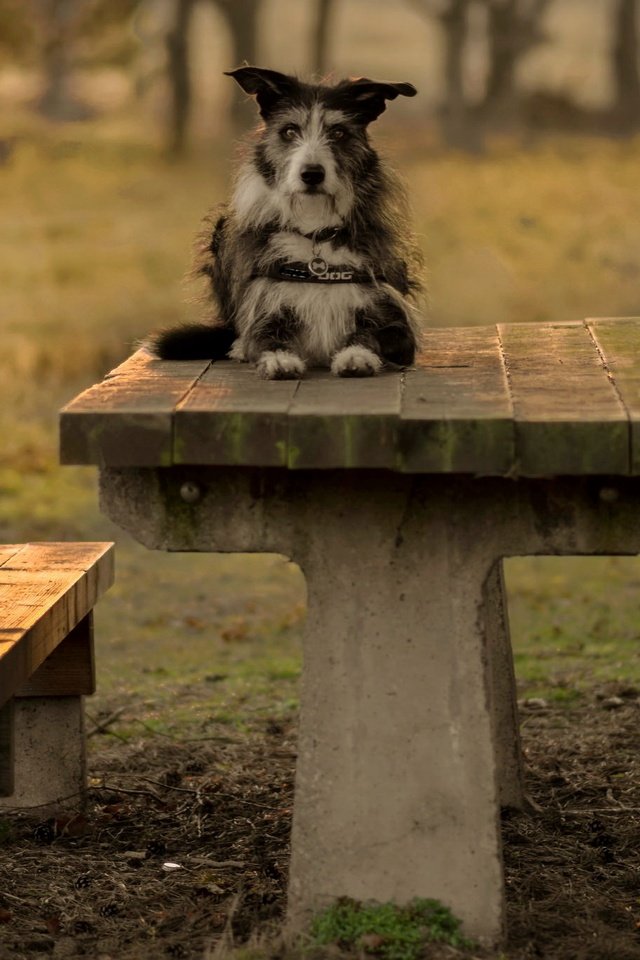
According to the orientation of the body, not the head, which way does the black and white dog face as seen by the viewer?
toward the camera

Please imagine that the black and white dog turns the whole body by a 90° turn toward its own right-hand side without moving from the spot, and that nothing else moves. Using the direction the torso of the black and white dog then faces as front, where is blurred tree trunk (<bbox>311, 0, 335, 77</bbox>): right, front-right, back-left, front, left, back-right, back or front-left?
right

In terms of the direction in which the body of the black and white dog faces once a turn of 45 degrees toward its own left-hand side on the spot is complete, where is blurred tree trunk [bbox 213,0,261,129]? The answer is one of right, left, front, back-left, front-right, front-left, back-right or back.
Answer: back-left

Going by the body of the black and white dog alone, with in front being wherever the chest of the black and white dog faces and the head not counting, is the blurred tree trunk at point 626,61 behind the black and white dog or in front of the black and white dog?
behind

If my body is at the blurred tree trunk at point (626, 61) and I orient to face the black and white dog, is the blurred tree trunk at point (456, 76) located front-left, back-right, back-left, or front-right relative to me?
front-right

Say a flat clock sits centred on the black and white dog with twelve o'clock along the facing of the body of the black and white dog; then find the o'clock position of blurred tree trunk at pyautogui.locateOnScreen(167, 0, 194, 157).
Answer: The blurred tree trunk is roughly at 6 o'clock from the black and white dog.

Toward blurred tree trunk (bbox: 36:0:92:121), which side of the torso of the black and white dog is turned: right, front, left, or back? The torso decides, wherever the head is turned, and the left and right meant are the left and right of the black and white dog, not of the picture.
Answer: back

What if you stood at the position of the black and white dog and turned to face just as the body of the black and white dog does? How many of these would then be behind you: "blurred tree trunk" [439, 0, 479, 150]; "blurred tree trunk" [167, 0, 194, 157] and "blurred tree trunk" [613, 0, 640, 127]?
3

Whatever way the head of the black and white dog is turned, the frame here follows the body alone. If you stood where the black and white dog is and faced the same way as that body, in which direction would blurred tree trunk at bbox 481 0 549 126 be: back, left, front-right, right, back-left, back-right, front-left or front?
back
